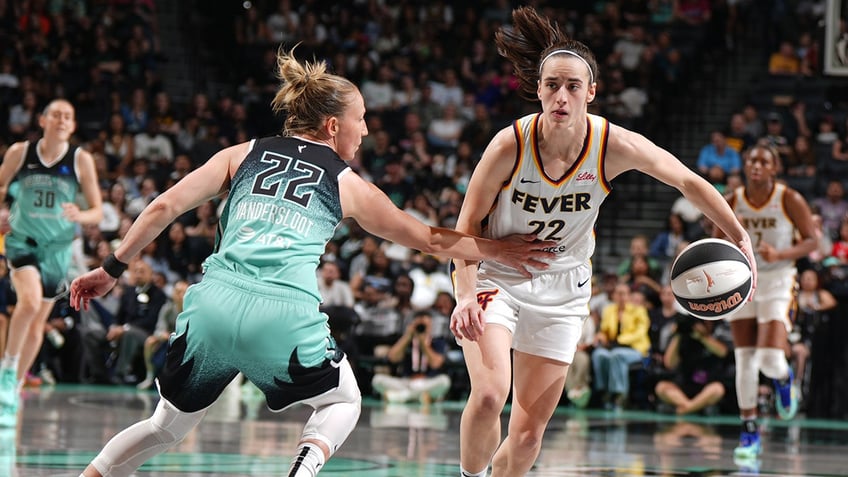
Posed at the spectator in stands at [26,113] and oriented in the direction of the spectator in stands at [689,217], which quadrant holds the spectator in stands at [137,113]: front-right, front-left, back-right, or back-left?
front-left

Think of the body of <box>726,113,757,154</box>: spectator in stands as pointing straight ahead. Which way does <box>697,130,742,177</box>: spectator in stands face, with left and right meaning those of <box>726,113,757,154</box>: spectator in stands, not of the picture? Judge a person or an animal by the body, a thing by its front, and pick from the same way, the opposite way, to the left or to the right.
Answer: the same way

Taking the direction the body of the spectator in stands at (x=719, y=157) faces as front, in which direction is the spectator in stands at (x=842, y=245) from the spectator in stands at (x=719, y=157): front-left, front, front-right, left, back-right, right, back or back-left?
front-left

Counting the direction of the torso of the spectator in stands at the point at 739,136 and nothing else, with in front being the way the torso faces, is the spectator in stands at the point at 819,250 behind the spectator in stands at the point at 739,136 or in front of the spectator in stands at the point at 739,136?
in front

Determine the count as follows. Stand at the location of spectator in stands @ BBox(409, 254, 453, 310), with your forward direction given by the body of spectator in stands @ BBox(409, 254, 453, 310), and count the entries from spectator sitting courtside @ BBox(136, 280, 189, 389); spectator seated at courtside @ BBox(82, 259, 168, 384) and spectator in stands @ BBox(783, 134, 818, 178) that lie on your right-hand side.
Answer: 2

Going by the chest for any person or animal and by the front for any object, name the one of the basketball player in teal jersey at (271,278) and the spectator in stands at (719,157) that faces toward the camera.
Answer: the spectator in stands

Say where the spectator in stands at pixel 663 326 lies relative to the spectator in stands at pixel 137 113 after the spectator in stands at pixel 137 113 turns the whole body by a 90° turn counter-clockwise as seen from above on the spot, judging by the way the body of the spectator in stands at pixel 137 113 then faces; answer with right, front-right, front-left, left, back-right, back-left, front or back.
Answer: front-right

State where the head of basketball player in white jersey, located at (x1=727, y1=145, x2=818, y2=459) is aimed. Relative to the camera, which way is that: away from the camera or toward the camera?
toward the camera

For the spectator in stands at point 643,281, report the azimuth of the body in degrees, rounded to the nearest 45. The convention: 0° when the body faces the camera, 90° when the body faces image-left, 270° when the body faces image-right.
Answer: approximately 0°

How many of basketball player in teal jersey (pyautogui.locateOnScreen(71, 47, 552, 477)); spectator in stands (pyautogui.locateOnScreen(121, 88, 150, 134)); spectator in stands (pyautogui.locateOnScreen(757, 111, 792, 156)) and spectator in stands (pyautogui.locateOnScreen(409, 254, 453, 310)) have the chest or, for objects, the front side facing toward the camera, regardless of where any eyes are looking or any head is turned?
3

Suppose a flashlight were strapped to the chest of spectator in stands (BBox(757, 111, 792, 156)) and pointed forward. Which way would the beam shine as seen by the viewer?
toward the camera

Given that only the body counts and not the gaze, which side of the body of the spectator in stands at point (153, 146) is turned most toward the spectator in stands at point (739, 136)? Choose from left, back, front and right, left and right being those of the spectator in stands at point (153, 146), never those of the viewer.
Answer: left

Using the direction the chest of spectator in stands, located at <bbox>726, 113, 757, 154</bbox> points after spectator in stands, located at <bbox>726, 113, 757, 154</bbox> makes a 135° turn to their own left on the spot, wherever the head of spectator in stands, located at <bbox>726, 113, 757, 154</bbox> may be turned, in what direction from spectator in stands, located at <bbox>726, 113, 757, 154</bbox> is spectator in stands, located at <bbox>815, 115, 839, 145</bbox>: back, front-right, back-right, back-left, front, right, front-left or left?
front-right

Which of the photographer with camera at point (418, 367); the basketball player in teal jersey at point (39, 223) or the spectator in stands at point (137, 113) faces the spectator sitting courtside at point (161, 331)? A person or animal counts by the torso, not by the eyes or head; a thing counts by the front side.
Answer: the spectator in stands at point (137, 113)

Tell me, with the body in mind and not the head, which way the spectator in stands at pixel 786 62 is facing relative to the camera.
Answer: toward the camera

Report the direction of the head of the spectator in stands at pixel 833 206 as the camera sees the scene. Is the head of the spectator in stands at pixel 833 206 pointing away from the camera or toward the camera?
toward the camera

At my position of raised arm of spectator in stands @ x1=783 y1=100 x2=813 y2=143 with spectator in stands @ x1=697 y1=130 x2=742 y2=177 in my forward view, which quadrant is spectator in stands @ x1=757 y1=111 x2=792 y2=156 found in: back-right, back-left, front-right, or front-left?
front-left

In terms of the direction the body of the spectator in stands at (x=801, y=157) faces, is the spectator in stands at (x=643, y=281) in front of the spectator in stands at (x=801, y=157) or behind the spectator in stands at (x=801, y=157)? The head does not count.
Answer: in front

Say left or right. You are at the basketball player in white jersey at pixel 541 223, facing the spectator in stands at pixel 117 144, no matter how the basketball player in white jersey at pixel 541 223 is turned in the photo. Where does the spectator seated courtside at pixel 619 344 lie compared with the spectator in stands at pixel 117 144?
right

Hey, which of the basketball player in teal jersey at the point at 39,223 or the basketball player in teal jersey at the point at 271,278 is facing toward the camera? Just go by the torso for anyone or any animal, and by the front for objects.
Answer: the basketball player in teal jersey at the point at 39,223
